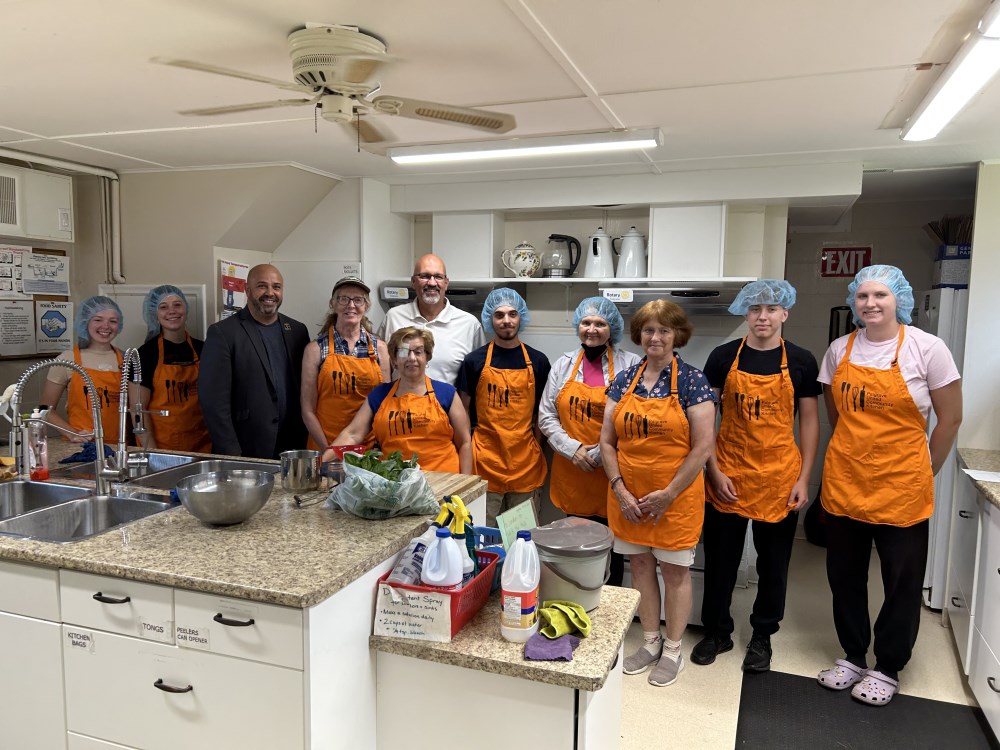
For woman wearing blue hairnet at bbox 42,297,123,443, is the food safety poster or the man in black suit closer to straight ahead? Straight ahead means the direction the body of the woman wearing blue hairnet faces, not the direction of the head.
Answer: the man in black suit

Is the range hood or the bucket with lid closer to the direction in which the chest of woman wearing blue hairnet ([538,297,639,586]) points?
the bucket with lid

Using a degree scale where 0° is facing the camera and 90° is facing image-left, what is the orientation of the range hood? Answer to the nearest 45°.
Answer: approximately 0°

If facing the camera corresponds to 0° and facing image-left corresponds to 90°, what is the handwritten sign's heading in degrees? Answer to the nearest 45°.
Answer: approximately 0°
